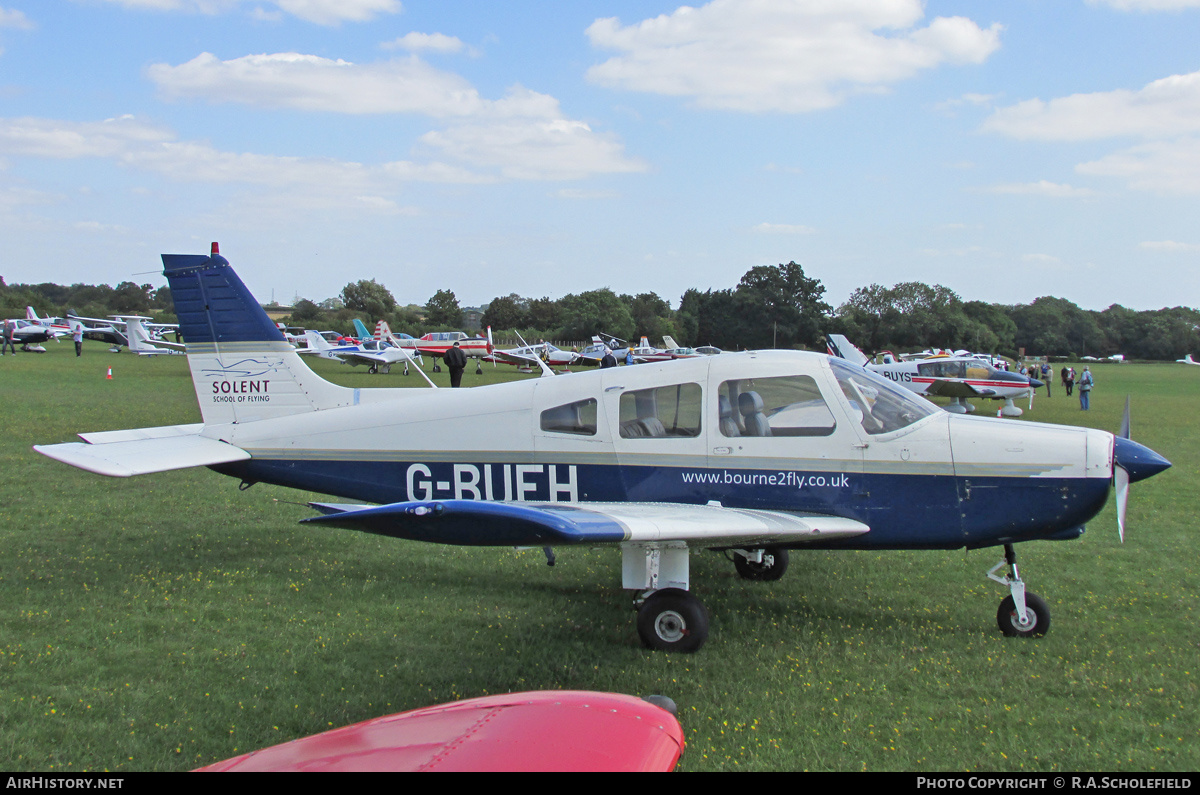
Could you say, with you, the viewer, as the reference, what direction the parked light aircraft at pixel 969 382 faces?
facing to the right of the viewer

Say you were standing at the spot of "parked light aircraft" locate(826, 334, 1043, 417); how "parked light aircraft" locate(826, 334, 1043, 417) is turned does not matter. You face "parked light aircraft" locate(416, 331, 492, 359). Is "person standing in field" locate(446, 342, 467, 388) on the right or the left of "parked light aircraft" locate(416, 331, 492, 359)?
left

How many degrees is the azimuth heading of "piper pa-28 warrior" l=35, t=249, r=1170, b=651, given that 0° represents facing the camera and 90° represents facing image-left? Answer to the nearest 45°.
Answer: approximately 270°

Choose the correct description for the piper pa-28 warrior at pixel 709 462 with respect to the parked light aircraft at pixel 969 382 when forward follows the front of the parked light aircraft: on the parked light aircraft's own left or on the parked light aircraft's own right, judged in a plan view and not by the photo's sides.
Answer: on the parked light aircraft's own right

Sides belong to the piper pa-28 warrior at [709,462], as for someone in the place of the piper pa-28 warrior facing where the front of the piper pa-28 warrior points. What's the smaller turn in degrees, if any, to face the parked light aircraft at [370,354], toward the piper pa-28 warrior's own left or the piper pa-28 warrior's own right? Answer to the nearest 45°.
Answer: approximately 90° to the piper pa-28 warrior's own left

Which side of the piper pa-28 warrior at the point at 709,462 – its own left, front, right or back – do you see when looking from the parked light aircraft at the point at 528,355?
left

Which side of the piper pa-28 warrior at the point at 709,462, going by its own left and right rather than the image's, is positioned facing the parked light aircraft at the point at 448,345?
left
